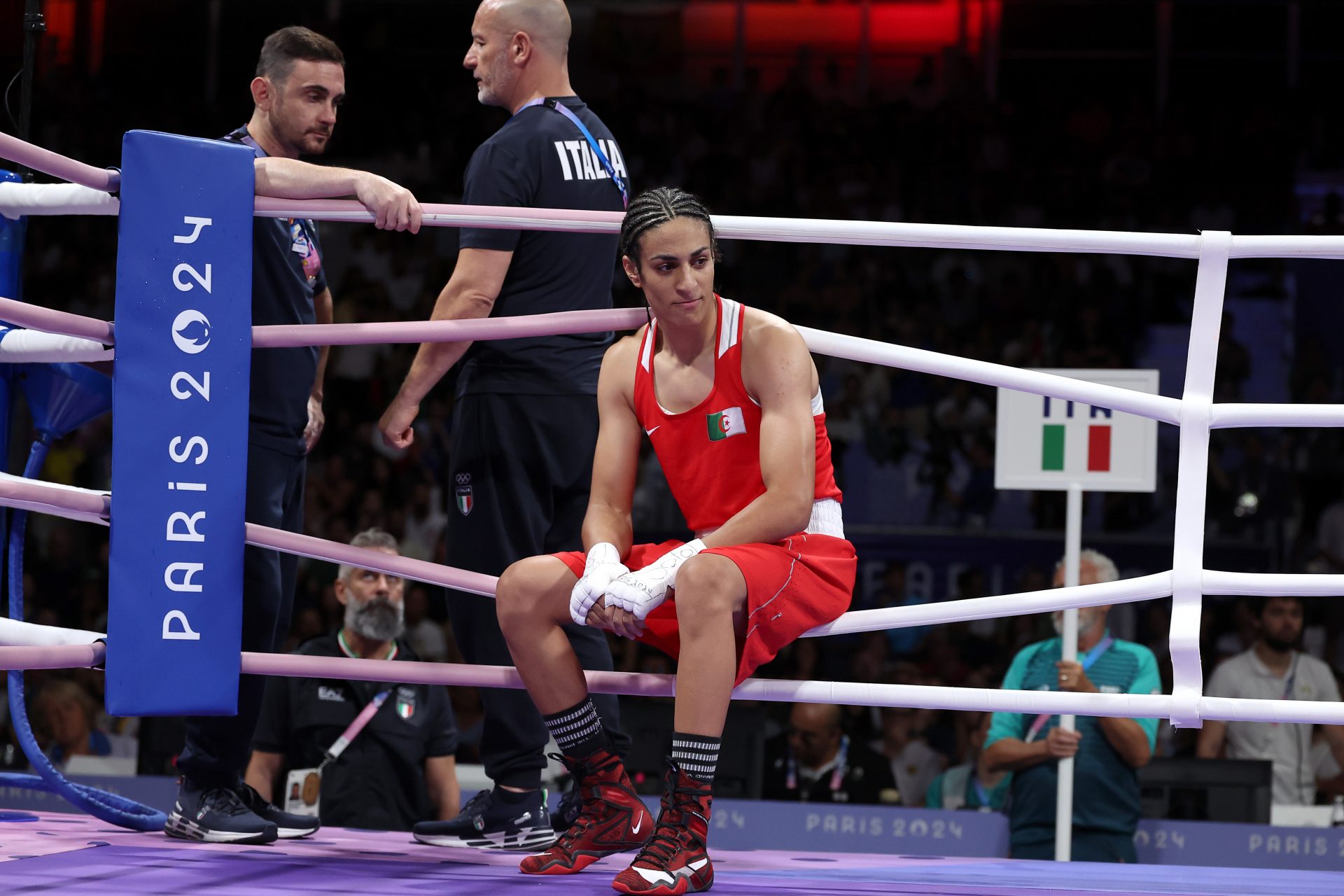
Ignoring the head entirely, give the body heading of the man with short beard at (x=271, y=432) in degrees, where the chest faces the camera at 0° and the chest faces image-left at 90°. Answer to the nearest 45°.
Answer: approximately 315°

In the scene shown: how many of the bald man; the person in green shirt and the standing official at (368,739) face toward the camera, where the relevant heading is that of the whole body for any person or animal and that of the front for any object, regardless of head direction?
2

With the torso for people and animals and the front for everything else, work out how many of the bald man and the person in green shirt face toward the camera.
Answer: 1

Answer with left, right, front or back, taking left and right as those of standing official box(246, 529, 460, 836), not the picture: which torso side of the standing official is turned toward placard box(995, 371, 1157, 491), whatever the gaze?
left

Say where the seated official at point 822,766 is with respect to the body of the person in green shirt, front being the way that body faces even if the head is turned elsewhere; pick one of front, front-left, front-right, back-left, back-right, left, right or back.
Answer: back-right

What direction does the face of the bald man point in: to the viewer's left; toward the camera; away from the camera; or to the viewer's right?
to the viewer's left

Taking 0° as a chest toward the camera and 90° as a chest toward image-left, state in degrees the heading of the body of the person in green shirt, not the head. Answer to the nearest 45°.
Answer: approximately 0°

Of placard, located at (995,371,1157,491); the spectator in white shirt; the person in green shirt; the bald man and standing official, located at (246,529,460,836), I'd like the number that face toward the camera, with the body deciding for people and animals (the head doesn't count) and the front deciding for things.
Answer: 4

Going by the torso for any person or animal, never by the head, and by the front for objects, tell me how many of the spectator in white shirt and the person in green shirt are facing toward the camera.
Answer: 2

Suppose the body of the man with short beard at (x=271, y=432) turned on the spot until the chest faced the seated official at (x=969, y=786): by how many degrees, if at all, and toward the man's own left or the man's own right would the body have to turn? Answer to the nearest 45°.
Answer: approximately 90° to the man's own left
